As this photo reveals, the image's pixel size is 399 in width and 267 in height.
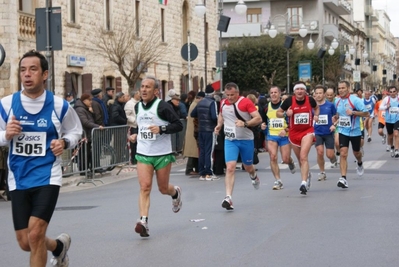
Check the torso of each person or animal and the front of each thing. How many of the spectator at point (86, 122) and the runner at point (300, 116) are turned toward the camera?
1

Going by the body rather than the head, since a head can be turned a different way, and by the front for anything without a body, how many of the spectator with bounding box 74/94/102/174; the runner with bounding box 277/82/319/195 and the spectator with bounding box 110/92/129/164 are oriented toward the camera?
1

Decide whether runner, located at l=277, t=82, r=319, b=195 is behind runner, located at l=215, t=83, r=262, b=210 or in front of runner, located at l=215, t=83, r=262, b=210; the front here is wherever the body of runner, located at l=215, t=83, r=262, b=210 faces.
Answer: behind

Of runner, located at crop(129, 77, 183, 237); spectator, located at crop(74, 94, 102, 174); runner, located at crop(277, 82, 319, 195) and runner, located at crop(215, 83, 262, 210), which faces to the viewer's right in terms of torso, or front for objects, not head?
the spectator

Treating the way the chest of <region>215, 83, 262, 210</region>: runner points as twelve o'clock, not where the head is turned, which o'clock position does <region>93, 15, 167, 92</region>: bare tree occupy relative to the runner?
The bare tree is roughly at 4 o'clock from the runner.

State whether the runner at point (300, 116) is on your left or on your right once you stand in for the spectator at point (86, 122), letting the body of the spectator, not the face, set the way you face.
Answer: on your right

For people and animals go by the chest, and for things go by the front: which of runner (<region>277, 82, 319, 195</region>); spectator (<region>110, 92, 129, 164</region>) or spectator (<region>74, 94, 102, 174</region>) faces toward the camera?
the runner

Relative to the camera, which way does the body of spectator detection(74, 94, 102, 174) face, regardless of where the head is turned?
to the viewer's right

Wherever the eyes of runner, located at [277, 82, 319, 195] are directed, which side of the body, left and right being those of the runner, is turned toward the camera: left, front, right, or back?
front

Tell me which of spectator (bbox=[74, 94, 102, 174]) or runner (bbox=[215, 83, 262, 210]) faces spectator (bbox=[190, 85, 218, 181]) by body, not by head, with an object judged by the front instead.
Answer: spectator (bbox=[74, 94, 102, 174])

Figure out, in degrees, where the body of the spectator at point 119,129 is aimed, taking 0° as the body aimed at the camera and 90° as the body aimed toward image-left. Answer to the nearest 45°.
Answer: approximately 270°

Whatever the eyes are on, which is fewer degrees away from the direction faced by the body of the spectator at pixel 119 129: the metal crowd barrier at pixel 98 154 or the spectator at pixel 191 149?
the spectator

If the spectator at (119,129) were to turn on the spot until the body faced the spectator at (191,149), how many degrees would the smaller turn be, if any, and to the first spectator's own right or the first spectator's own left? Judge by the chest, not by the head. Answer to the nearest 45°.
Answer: approximately 45° to the first spectator's own right

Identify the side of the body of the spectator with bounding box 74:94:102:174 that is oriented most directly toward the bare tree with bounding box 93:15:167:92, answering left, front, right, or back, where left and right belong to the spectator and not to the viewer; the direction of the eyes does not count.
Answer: left

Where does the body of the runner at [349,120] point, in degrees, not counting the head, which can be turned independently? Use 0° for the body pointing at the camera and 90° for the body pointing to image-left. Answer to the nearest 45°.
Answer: approximately 45°

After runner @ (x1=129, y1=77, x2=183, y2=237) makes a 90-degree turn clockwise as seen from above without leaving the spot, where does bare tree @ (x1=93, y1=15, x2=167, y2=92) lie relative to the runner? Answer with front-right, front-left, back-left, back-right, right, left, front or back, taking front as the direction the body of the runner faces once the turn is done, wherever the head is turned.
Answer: front-right
